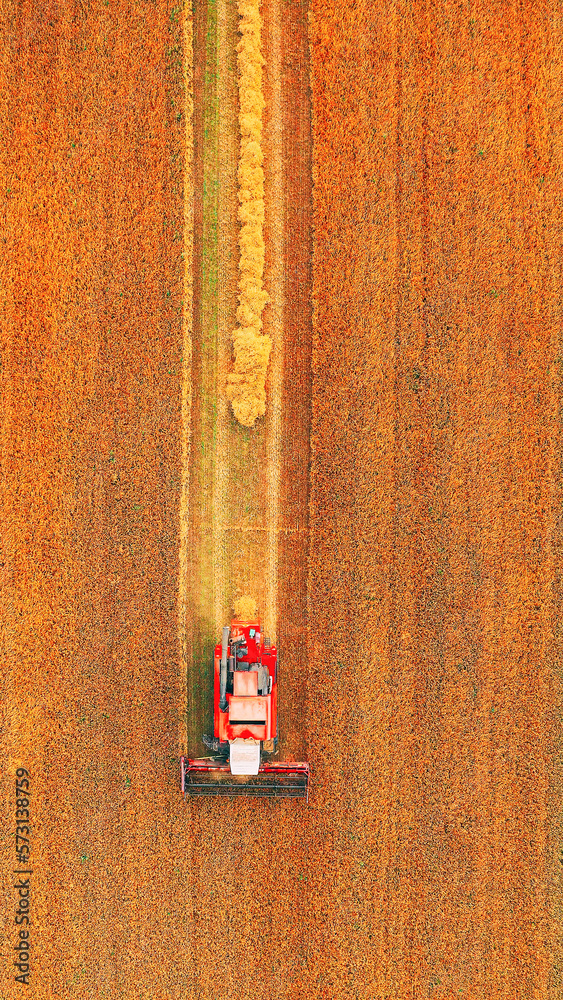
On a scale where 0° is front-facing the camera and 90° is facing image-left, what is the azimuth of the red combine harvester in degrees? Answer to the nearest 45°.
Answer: approximately 0°
